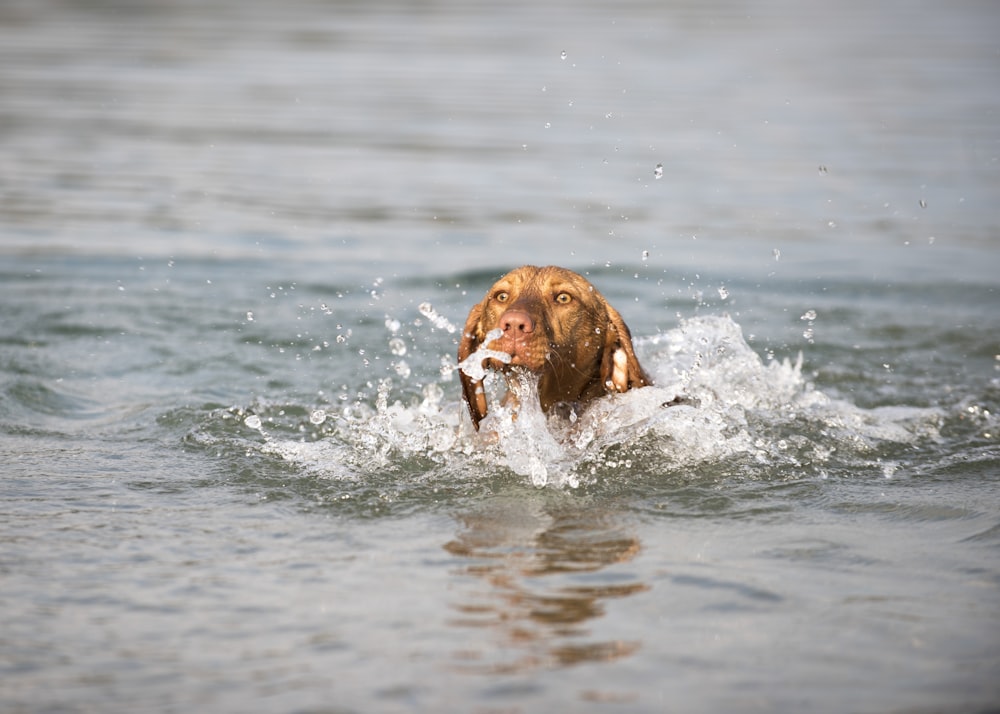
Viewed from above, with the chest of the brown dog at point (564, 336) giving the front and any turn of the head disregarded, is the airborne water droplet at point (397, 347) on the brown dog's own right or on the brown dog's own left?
on the brown dog's own right

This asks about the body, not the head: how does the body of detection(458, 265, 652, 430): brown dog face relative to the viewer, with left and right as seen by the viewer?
facing the viewer and to the left of the viewer

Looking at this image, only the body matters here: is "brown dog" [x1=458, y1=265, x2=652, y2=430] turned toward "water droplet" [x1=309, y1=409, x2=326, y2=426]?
no
